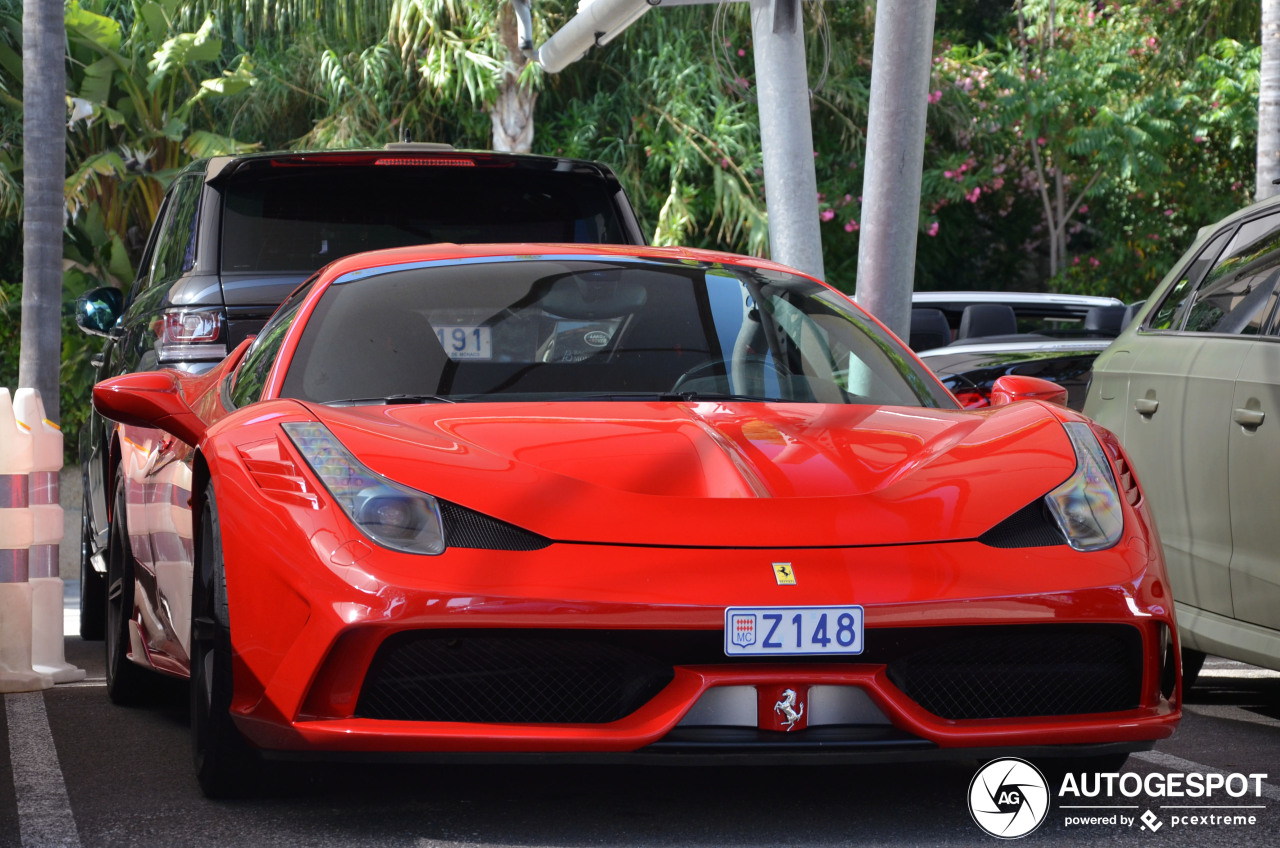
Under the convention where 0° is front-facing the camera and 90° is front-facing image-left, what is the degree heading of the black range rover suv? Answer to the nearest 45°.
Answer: approximately 180°

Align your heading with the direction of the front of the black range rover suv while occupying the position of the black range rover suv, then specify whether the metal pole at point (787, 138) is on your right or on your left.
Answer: on your right

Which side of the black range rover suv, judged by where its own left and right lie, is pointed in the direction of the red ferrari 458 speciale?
back

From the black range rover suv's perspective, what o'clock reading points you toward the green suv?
The green suv is roughly at 4 o'clock from the black range rover suv.

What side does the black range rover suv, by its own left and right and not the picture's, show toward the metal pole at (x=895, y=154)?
right

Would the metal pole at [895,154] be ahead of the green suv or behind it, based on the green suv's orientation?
behind
